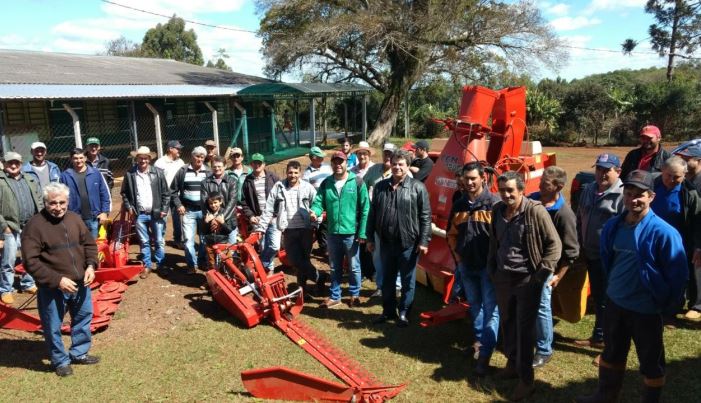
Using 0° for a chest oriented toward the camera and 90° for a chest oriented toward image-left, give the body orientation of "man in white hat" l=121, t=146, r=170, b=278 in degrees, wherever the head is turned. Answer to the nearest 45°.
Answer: approximately 0°

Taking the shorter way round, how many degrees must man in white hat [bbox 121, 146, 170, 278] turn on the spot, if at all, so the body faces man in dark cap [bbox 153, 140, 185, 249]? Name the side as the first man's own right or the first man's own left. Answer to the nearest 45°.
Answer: approximately 135° to the first man's own left

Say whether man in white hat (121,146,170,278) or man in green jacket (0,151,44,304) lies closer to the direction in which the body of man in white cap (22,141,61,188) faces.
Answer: the man in green jacket

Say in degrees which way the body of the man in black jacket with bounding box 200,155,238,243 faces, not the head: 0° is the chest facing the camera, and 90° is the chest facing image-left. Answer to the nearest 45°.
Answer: approximately 0°

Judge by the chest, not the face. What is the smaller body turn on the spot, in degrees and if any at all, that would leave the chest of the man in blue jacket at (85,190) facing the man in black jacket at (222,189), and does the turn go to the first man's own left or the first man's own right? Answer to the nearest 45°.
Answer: approximately 45° to the first man's own left
